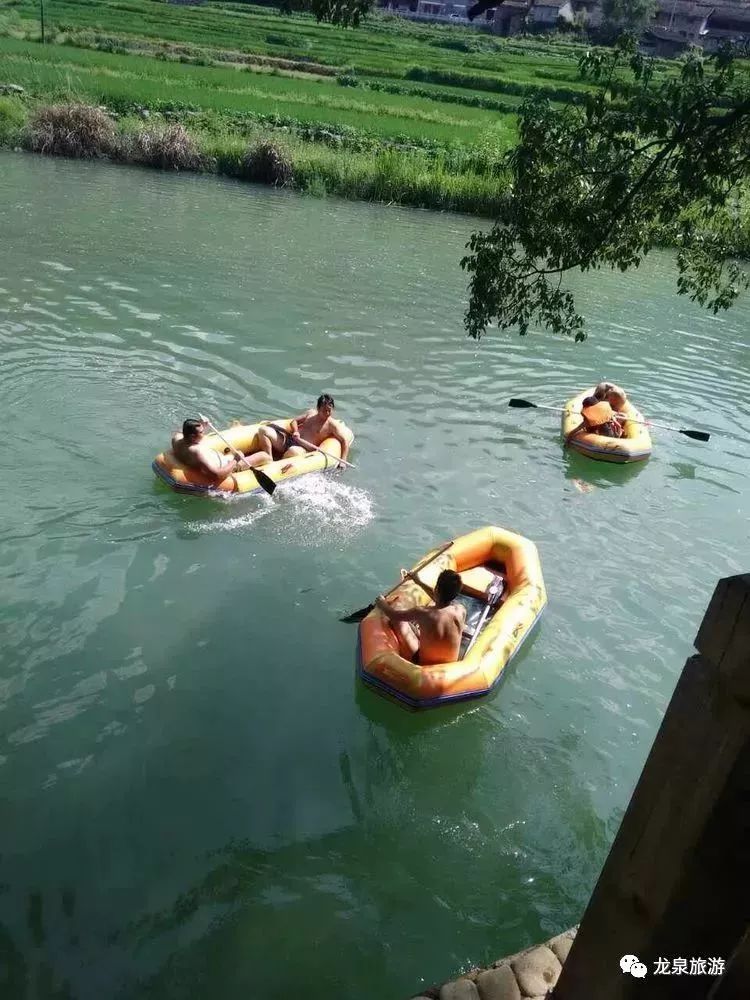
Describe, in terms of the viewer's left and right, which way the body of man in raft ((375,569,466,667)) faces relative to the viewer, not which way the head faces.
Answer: facing away from the viewer and to the left of the viewer

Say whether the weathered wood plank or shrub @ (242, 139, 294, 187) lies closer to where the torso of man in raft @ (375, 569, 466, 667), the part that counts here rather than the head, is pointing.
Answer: the shrub

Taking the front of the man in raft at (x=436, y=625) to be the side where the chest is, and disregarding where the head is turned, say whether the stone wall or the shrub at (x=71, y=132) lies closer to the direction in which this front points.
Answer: the shrub

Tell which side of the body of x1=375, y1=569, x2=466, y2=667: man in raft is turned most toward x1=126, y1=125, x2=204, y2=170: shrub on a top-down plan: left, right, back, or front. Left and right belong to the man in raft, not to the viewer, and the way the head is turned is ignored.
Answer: front

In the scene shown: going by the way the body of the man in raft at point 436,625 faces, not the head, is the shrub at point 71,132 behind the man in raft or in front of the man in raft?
in front

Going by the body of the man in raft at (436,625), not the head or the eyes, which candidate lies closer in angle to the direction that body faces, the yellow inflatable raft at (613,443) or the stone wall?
the yellow inflatable raft

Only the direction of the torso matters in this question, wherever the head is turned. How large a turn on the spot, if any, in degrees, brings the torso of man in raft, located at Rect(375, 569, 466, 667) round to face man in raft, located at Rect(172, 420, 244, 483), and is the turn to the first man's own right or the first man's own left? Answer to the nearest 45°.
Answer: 0° — they already face them

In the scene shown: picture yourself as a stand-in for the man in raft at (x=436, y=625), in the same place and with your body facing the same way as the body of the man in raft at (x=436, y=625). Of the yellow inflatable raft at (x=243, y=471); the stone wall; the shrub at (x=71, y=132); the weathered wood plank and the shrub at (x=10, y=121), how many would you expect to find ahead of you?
3

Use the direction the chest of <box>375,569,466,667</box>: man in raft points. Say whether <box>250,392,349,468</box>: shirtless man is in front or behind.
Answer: in front

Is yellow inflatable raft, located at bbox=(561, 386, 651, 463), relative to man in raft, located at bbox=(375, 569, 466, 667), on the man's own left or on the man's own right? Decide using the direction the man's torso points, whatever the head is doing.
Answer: on the man's own right
